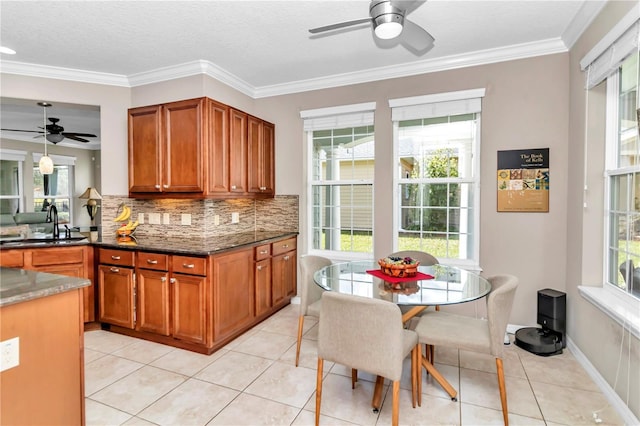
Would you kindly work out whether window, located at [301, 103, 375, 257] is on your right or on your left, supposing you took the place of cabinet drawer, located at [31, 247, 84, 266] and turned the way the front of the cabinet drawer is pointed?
on your left

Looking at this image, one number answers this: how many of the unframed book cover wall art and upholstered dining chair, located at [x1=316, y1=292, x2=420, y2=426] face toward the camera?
1

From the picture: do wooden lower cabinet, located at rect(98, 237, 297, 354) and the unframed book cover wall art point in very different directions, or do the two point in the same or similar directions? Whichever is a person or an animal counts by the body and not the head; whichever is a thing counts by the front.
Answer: same or similar directions

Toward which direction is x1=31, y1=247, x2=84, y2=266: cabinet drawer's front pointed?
toward the camera

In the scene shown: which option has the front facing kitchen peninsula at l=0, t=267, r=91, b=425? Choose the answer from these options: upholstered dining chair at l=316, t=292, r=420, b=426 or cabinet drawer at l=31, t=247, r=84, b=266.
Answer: the cabinet drawer

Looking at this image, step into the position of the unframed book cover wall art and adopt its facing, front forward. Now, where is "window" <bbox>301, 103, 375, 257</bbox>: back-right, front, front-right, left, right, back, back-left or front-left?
right

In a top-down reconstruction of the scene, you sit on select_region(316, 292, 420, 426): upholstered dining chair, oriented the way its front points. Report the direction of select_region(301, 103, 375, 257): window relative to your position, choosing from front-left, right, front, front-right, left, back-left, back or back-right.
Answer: front-left

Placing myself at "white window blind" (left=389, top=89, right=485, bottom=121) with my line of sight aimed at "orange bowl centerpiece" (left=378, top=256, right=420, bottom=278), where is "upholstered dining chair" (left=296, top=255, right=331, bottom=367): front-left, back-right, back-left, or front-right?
front-right

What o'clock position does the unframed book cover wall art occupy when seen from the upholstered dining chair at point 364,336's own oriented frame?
The unframed book cover wall art is roughly at 12 o'clock from the upholstered dining chair.

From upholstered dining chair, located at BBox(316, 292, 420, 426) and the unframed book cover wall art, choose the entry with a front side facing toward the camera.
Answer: the unframed book cover wall art

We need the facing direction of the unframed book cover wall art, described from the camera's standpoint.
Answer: facing the viewer

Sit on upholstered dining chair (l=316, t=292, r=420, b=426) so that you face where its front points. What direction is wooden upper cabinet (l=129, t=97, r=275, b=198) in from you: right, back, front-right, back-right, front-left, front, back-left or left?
left

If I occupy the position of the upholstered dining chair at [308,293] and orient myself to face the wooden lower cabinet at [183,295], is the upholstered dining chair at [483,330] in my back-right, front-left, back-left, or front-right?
back-left

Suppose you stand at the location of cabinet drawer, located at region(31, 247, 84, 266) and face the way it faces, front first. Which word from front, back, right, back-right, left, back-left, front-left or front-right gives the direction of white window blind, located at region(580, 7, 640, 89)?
front-left

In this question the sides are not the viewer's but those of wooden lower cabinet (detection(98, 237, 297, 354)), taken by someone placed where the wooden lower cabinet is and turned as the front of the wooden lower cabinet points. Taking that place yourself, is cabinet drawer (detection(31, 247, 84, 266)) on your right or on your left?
on your right

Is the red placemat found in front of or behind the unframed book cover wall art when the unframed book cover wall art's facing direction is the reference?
in front

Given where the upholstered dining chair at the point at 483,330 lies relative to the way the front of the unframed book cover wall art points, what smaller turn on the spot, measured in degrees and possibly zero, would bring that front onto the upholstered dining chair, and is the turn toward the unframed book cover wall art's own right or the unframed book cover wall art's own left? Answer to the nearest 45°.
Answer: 0° — it already faces it

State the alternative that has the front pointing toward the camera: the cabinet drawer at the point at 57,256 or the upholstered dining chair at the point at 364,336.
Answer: the cabinet drawer
